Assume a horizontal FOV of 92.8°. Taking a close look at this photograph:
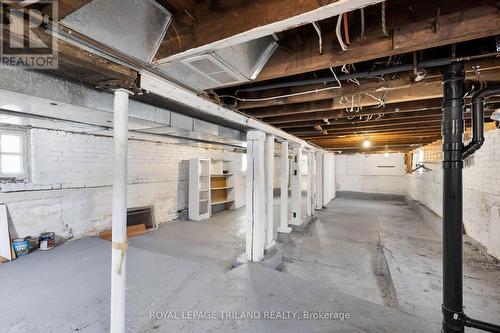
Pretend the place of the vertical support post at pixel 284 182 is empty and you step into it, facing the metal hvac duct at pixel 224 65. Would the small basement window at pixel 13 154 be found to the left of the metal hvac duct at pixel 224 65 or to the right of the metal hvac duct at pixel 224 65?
right

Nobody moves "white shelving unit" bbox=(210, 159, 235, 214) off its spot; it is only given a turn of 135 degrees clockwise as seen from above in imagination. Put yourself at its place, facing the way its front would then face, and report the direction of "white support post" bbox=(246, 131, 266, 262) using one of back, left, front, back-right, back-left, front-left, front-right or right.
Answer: left

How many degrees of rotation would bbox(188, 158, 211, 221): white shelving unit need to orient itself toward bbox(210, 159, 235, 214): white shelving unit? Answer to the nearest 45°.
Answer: approximately 90° to its left

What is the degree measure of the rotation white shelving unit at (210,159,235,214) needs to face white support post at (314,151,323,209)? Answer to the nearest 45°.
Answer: approximately 45° to its left

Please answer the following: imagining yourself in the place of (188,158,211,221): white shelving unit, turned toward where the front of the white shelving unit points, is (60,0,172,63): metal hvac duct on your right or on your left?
on your right

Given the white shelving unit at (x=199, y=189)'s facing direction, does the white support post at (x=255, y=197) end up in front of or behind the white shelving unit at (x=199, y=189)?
in front

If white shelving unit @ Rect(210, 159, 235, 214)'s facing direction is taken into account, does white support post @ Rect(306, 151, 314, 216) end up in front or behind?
in front

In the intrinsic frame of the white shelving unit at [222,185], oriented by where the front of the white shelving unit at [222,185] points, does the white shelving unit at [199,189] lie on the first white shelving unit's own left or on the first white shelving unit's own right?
on the first white shelving unit's own right

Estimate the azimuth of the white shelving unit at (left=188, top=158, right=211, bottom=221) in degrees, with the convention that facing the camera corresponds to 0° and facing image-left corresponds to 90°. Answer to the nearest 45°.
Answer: approximately 315°

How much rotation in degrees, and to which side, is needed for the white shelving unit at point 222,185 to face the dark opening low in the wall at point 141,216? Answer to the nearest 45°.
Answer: approximately 90° to its right

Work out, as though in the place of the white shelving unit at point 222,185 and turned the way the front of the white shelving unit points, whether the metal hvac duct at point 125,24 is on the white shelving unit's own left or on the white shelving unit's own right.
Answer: on the white shelving unit's own right

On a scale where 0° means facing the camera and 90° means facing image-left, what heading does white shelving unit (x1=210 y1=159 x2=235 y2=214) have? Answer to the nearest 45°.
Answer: approximately 315°

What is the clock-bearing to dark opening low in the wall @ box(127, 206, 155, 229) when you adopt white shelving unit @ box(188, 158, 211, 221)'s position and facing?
The dark opening low in the wall is roughly at 3 o'clock from the white shelving unit.
